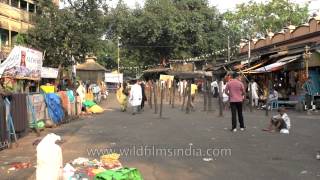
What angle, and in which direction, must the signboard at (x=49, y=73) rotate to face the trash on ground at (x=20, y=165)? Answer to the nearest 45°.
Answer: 0° — it already faces it

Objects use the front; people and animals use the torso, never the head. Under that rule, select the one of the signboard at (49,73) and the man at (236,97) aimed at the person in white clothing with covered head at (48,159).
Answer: the signboard

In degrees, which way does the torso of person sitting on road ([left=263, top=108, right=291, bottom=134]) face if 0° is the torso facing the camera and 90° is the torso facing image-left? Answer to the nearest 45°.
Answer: approximately 90°

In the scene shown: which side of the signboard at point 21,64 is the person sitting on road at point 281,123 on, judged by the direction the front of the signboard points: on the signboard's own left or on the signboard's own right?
on the signboard's own left

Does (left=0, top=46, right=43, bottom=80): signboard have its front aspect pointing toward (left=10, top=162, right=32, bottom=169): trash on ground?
yes
